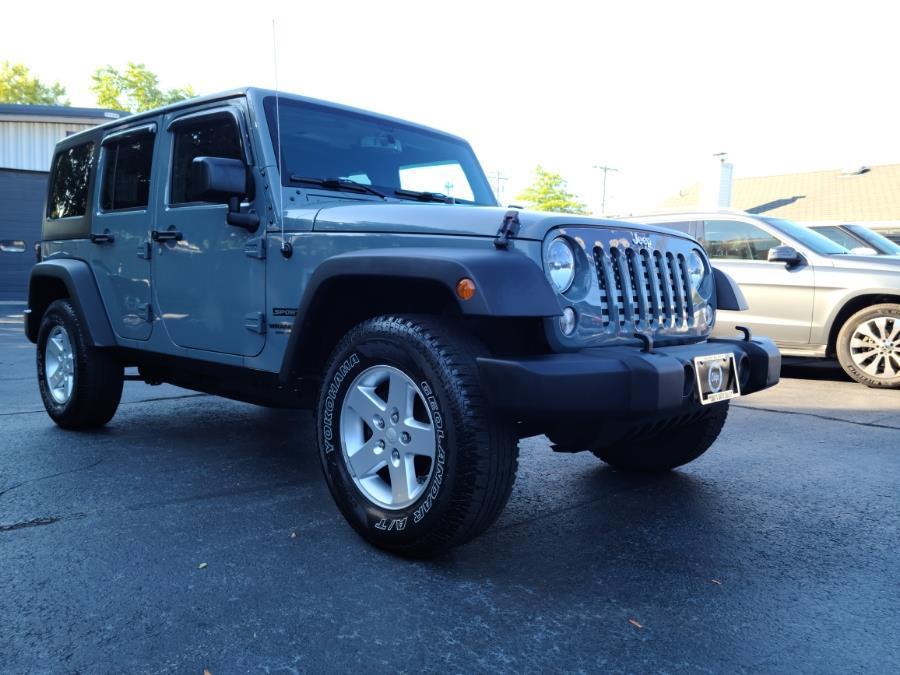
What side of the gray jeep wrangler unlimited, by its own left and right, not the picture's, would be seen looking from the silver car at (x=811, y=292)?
left

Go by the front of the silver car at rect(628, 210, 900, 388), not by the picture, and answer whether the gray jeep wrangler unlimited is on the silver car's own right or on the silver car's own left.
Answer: on the silver car's own right

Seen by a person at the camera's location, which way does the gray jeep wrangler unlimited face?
facing the viewer and to the right of the viewer

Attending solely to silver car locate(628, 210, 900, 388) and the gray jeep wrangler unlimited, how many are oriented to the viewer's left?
0
